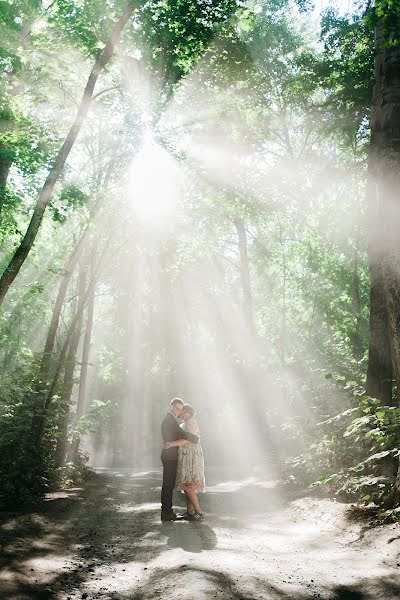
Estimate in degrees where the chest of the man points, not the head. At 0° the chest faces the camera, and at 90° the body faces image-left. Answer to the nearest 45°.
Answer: approximately 270°

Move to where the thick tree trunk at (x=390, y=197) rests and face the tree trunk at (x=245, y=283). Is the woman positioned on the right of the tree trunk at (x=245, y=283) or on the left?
left

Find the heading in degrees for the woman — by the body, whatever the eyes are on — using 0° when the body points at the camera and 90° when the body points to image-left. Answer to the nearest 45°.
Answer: approximately 90°

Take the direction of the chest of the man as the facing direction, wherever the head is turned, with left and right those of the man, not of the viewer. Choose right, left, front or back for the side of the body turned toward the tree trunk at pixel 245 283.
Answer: left

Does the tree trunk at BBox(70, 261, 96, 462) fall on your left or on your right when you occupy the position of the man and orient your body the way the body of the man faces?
on your left

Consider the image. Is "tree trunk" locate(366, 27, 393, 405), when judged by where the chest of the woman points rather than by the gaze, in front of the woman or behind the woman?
behind

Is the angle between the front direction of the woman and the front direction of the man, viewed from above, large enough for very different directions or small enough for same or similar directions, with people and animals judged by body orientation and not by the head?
very different directions

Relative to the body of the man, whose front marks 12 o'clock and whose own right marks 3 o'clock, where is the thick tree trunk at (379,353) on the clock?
The thick tree trunk is roughly at 12 o'clock from the man.
